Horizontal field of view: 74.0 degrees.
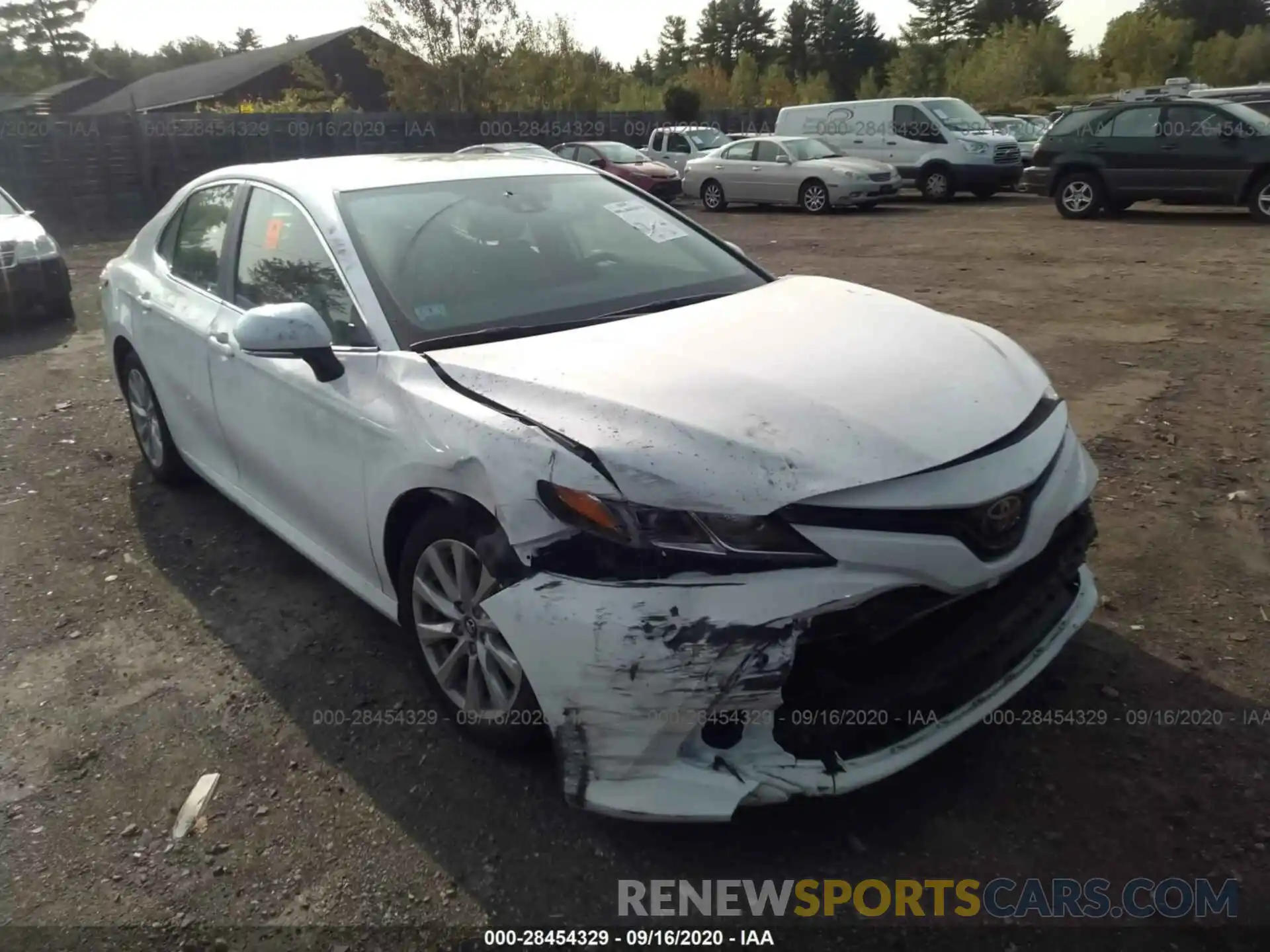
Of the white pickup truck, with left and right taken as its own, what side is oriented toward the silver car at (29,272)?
right

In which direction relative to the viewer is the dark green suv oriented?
to the viewer's right

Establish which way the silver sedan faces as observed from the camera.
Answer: facing the viewer and to the right of the viewer

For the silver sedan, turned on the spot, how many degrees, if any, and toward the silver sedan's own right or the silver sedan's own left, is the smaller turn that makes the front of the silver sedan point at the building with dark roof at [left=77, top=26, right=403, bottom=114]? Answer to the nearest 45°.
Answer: approximately 180°

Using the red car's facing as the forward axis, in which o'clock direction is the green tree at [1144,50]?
The green tree is roughly at 9 o'clock from the red car.

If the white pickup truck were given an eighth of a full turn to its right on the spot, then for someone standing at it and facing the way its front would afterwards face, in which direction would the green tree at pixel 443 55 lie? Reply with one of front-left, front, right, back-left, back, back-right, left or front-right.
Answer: back-right

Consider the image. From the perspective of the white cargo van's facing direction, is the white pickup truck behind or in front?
behind

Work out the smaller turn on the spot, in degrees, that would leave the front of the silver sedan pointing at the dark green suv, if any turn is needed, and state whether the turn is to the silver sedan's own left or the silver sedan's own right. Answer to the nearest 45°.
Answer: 0° — it already faces it

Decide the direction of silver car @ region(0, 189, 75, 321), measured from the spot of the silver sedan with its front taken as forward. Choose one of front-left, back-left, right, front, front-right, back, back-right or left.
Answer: right

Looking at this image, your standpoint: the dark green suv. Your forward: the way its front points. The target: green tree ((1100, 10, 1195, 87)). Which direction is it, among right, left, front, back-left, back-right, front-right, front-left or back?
left

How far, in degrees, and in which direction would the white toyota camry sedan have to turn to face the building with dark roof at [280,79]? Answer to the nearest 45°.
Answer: approximately 135° to its left

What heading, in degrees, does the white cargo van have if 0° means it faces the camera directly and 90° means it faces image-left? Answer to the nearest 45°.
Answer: approximately 315°

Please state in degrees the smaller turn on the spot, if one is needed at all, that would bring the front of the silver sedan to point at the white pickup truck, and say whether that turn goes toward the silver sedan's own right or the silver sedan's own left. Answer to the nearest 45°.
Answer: approximately 180°

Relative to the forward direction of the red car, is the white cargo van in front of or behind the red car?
in front

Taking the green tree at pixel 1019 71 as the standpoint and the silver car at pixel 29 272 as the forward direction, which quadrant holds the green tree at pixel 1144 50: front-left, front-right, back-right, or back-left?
back-left

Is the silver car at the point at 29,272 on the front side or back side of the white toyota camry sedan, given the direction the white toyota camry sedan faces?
on the back side
